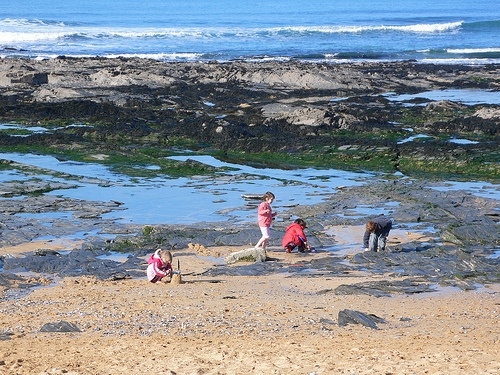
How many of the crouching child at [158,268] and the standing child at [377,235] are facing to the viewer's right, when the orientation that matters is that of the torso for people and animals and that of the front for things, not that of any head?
1

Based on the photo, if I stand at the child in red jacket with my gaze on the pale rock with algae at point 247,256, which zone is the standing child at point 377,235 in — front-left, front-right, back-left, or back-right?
back-left

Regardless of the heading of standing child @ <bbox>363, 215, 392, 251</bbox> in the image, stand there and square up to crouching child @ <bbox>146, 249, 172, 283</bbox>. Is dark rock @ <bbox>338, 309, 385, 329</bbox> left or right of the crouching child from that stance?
left

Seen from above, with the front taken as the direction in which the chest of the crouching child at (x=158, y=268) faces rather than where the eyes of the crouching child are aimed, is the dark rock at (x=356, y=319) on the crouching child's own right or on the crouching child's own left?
on the crouching child's own right

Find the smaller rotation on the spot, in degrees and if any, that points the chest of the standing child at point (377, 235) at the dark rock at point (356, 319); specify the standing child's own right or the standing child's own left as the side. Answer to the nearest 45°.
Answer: approximately 45° to the standing child's own left

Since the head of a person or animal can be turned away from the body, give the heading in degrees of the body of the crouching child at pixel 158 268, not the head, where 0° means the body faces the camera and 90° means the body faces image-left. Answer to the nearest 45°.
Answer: approximately 270°

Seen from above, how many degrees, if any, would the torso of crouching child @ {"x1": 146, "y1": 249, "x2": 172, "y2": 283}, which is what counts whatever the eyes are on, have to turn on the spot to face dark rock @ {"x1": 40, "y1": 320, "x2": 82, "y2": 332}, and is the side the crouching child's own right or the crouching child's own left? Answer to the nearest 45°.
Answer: approximately 135° to the crouching child's own right

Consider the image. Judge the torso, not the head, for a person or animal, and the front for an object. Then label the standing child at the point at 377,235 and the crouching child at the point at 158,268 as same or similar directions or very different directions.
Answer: very different directions

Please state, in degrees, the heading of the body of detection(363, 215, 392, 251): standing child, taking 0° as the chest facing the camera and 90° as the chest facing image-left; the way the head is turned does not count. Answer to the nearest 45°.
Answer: approximately 45°
